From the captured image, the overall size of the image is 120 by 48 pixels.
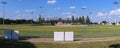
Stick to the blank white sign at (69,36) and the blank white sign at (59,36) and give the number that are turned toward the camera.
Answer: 2

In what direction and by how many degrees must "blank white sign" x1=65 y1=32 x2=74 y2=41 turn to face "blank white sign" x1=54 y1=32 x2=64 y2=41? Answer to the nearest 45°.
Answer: approximately 90° to its right

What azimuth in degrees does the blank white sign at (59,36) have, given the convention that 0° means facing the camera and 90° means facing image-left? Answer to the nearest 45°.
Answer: approximately 0°

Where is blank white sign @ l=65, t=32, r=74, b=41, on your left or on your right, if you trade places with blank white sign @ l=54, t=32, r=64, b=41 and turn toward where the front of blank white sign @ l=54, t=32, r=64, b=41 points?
on your left

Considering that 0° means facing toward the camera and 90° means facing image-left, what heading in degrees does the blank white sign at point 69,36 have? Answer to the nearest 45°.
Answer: approximately 0°
